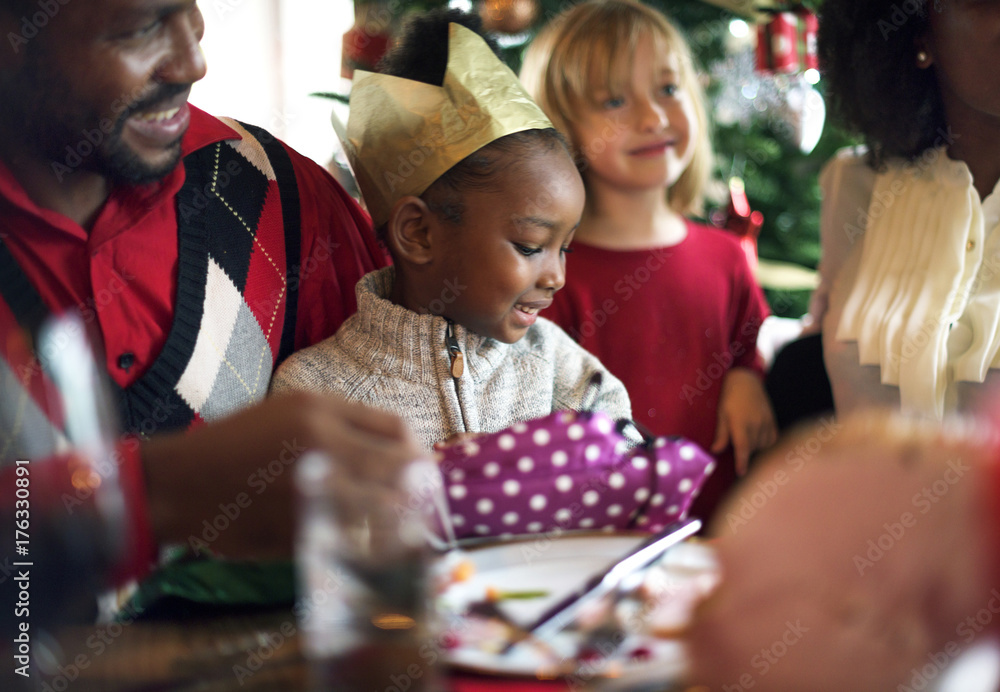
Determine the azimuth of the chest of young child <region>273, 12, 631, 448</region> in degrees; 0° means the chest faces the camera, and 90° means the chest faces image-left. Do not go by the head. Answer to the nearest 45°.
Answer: approximately 315°

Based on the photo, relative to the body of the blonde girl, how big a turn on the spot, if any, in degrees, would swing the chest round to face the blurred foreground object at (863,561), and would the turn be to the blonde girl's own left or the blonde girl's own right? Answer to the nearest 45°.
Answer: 0° — they already face it

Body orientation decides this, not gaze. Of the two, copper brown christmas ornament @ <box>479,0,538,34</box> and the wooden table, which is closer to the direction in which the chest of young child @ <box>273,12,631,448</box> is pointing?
the wooden table

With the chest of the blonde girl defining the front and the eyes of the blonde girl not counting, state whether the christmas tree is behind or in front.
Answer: behind

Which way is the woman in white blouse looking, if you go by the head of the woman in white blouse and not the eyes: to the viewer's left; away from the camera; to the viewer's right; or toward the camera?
to the viewer's right

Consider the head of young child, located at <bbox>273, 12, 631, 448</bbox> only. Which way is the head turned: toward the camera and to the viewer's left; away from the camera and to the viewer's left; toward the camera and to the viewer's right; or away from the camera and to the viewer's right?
toward the camera and to the viewer's right

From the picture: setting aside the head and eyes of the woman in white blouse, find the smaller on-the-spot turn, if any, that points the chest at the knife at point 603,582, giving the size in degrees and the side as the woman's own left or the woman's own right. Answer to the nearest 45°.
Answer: approximately 45° to the woman's own right
